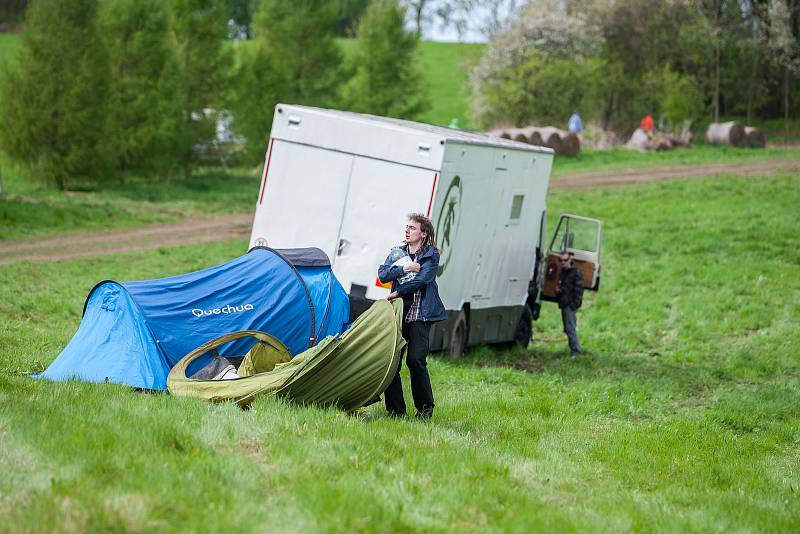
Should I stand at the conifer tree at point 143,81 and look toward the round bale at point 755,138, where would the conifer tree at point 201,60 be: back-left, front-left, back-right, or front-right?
front-left

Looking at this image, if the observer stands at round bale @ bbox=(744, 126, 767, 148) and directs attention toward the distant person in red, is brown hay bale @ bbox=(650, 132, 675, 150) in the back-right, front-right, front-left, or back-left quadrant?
front-left

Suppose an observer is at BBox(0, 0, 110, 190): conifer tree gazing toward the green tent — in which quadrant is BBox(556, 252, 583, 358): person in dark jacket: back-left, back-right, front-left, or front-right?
front-left

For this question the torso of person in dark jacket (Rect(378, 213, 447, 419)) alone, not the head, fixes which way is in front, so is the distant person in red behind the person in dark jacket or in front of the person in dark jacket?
behind

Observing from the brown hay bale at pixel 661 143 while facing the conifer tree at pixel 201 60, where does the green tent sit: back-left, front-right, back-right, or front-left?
front-left

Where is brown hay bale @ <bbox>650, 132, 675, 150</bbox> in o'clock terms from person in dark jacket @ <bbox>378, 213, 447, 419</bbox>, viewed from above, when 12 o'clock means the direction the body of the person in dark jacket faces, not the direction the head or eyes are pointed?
The brown hay bale is roughly at 5 o'clock from the person in dark jacket.

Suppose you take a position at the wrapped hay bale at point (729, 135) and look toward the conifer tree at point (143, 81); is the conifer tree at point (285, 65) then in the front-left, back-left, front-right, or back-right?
front-right

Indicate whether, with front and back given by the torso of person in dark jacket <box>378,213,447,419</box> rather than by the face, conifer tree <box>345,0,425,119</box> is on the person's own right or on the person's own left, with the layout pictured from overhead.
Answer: on the person's own right

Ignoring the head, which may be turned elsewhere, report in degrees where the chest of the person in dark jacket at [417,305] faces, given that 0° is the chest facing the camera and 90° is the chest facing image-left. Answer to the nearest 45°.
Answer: approximately 45°
